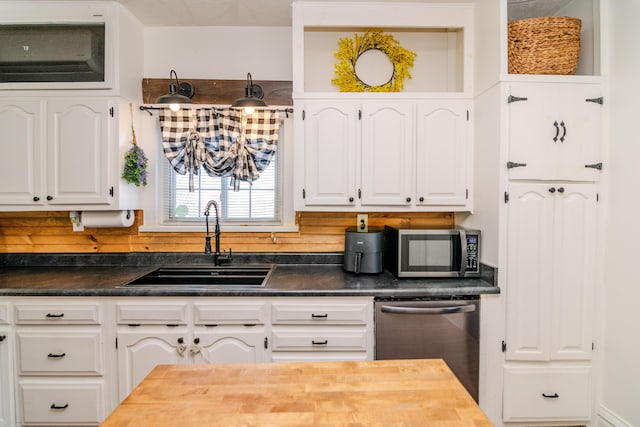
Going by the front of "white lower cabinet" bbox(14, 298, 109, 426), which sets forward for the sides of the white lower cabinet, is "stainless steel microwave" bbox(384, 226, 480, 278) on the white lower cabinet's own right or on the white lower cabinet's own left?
on the white lower cabinet's own left

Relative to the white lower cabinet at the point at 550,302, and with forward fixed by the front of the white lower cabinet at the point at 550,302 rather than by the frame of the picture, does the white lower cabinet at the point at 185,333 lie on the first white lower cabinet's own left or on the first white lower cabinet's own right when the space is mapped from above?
on the first white lower cabinet's own right

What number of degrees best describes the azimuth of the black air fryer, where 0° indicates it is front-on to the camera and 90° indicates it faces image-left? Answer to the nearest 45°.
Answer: approximately 0°

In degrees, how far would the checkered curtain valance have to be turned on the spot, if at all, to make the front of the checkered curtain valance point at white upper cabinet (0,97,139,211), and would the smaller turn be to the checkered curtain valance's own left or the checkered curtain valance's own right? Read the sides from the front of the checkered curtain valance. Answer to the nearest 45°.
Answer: approximately 90° to the checkered curtain valance's own right
